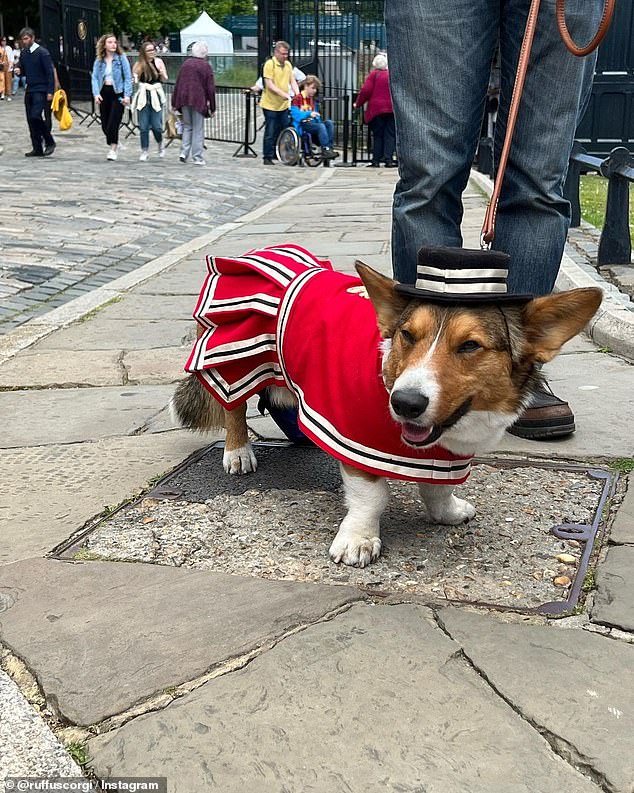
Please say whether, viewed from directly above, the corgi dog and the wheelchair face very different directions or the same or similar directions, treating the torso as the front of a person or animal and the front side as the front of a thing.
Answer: same or similar directions

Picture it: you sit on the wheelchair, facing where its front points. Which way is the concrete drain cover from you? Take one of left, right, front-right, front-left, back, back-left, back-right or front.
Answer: front-right

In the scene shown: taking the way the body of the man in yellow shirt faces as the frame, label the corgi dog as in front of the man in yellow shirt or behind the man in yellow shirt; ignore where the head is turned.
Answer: in front

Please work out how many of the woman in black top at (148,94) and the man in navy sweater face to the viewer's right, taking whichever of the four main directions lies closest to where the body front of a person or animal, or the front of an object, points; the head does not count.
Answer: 0

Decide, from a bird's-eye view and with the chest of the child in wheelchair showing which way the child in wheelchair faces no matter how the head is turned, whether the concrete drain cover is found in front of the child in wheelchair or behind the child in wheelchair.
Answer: in front

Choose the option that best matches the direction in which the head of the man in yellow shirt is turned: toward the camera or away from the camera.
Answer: toward the camera

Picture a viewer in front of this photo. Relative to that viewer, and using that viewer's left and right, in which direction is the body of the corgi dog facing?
facing the viewer and to the right of the viewer

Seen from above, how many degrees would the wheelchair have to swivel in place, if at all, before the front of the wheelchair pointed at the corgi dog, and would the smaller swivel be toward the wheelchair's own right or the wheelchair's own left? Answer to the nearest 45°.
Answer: approximately 45° to the wheelchair's own right

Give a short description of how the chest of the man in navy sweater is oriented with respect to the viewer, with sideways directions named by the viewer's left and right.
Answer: facing the viewer and to the left of the viewer

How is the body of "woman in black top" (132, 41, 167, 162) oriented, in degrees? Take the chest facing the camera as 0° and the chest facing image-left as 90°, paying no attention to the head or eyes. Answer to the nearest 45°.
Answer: approximately 0°

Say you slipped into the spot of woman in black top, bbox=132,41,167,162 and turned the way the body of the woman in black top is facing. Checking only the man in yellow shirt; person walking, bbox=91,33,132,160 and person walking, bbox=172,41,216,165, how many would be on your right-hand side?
1

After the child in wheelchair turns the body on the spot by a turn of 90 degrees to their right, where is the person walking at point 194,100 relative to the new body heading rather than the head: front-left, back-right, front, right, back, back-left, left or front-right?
front

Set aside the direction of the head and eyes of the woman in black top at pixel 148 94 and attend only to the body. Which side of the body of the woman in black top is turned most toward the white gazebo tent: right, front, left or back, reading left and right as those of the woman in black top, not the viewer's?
back

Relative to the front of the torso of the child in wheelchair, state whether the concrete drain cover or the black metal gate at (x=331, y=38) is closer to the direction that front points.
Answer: the concrete drain cover
